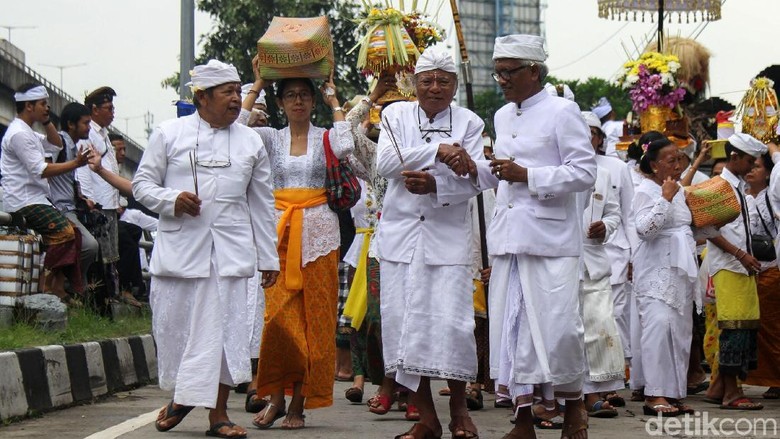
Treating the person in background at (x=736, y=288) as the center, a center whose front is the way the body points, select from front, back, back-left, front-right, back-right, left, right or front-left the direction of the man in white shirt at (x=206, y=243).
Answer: back-right

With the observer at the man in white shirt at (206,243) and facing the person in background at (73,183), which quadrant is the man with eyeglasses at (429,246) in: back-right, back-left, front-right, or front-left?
back-right

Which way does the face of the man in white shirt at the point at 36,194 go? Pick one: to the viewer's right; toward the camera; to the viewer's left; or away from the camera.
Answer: to the viewer's right

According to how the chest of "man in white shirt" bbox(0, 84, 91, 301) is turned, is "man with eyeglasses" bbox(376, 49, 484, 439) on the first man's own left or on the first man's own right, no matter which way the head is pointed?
on the first man's own right

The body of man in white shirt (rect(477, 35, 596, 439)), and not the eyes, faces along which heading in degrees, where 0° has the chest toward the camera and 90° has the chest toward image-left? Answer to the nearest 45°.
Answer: approximately 45°

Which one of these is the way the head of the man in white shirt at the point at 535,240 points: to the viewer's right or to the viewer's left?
to the viewer's left

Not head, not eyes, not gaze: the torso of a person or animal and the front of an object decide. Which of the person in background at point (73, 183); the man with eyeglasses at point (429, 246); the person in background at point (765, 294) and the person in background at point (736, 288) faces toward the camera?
the man with eyeglasses

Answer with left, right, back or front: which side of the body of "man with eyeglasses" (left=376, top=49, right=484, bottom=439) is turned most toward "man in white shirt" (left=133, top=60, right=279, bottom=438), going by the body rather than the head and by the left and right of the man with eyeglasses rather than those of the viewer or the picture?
right

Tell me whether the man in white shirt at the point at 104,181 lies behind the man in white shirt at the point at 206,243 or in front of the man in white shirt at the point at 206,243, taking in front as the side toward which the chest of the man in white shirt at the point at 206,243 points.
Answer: behind

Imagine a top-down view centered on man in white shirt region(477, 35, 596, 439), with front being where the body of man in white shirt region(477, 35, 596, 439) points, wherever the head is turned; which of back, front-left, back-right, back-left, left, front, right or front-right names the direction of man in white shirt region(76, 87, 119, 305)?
right
